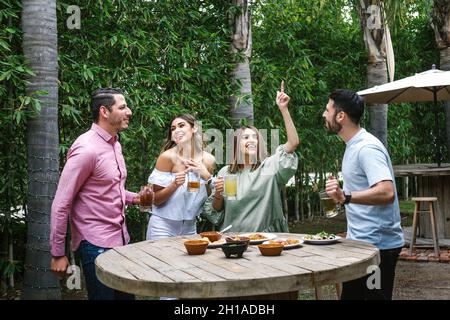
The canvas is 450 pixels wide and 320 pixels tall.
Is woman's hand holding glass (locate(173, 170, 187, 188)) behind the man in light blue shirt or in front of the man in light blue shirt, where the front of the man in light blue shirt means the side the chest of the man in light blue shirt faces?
in front

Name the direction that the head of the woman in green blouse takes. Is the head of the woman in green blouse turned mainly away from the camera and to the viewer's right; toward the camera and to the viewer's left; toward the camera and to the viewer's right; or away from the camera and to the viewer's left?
toward the camera and to the viewer's right

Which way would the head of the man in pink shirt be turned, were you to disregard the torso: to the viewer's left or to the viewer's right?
to the viewer's right

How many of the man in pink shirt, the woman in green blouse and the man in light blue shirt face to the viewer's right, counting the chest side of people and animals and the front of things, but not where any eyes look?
1

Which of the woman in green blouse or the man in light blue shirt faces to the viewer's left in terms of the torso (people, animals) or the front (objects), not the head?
the man in light blue shirt

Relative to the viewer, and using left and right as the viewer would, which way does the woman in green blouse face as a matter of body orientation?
facing the viewer

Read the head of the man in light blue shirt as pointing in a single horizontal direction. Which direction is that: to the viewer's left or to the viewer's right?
to the viewer's left

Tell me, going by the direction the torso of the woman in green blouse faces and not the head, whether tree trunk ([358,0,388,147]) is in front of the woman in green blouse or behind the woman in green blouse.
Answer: behind

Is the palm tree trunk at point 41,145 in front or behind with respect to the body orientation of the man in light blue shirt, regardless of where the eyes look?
in front

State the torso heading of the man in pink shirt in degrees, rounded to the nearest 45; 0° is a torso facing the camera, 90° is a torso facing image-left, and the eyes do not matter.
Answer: approximately 270°

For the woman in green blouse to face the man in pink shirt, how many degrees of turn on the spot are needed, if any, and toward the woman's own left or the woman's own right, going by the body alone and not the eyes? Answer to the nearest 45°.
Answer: approximately 45° to the woman's own right

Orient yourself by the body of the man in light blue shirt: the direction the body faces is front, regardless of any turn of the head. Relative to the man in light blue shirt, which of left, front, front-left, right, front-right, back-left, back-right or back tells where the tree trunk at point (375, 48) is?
right

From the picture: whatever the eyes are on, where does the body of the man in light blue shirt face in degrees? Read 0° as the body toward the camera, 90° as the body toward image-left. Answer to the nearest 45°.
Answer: approximately 90°

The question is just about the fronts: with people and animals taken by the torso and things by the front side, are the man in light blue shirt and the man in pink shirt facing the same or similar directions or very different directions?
very different directions

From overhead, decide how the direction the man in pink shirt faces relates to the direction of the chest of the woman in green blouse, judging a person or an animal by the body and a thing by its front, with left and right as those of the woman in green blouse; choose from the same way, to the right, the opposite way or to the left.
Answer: to the left

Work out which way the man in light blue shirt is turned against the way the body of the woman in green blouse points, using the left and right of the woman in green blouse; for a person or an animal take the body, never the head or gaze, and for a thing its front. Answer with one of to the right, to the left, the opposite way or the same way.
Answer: to the right

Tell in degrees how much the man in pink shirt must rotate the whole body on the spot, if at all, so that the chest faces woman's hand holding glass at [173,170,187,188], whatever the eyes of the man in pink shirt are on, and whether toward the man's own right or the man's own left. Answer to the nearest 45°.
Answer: approximately 45° to the man's own left
